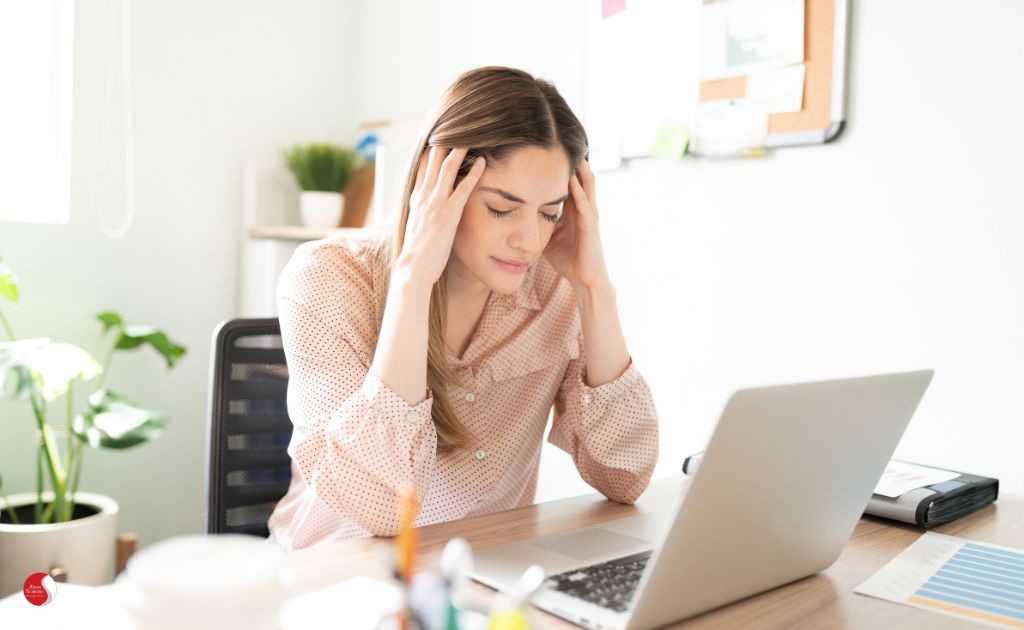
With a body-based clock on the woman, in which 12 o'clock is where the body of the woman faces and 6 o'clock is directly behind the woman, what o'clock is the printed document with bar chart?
The printed document with bar chart is roughly at 12 o'clock from the woman.

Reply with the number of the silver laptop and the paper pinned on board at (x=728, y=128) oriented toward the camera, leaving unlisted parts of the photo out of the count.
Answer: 1

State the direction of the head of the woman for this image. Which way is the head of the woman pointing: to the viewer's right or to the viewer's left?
to the viewer's right

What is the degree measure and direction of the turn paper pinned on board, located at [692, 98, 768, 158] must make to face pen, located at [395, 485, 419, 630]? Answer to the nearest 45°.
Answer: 0° — it already faces it

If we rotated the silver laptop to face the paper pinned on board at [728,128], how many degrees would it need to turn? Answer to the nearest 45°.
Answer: approximately 45° to its right

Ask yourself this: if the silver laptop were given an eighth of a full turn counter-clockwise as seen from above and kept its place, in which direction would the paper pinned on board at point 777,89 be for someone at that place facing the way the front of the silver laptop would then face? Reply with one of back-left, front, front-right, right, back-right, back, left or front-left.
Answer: right

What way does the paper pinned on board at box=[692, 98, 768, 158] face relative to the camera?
toward the camera

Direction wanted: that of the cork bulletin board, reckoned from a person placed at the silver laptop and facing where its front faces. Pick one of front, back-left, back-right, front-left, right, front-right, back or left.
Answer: front-right

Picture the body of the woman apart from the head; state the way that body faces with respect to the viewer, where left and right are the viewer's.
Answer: facing the viewer and to the right of the viewer

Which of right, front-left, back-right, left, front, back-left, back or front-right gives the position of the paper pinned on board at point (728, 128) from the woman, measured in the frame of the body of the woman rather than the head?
left

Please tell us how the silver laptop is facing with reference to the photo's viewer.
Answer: facing away from the viewer and to the left of the viewer

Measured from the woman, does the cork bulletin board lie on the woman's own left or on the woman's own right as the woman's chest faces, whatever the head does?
on the woman's own left

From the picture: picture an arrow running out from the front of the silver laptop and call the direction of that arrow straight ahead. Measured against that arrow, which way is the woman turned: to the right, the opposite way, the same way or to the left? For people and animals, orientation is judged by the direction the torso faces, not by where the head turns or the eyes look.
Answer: the opposite way
